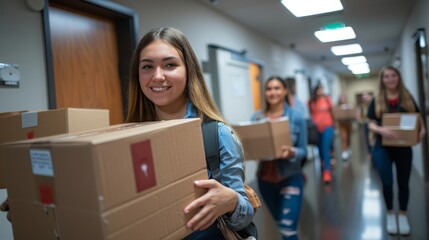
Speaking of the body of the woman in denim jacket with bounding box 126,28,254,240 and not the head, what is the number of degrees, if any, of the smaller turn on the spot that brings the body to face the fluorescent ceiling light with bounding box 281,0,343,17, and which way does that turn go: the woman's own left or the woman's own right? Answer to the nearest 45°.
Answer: approximately 180°

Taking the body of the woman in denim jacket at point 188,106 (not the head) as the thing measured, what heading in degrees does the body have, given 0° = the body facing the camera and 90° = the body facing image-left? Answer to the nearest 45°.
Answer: approximately 45°

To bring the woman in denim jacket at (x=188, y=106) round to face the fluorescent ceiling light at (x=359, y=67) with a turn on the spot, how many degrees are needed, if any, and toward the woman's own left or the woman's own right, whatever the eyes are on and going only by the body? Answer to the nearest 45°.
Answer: approximately 180°

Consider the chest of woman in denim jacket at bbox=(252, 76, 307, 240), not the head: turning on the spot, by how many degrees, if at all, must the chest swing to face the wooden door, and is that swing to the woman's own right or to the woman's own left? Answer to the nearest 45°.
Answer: approximately 45° to the woman's own right

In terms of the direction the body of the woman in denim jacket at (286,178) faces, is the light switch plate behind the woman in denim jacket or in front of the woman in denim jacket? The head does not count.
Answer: in front

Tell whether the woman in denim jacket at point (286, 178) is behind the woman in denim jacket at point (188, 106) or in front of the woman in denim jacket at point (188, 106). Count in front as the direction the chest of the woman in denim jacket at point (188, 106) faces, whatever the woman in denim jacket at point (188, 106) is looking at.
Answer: behind

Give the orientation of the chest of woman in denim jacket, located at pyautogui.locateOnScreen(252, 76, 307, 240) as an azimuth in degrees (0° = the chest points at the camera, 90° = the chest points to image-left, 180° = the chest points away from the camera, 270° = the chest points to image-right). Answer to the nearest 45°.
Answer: approximately 45°

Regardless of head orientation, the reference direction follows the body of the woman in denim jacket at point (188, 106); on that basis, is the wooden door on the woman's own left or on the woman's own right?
on the woman's own right

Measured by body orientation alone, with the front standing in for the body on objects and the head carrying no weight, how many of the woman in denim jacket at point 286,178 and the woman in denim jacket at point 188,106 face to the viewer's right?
0

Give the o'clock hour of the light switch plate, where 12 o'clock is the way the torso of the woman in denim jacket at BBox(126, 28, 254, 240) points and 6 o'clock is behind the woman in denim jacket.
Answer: The light switch plate is roughly at 3 o'clock from the woman in denim jacket.
